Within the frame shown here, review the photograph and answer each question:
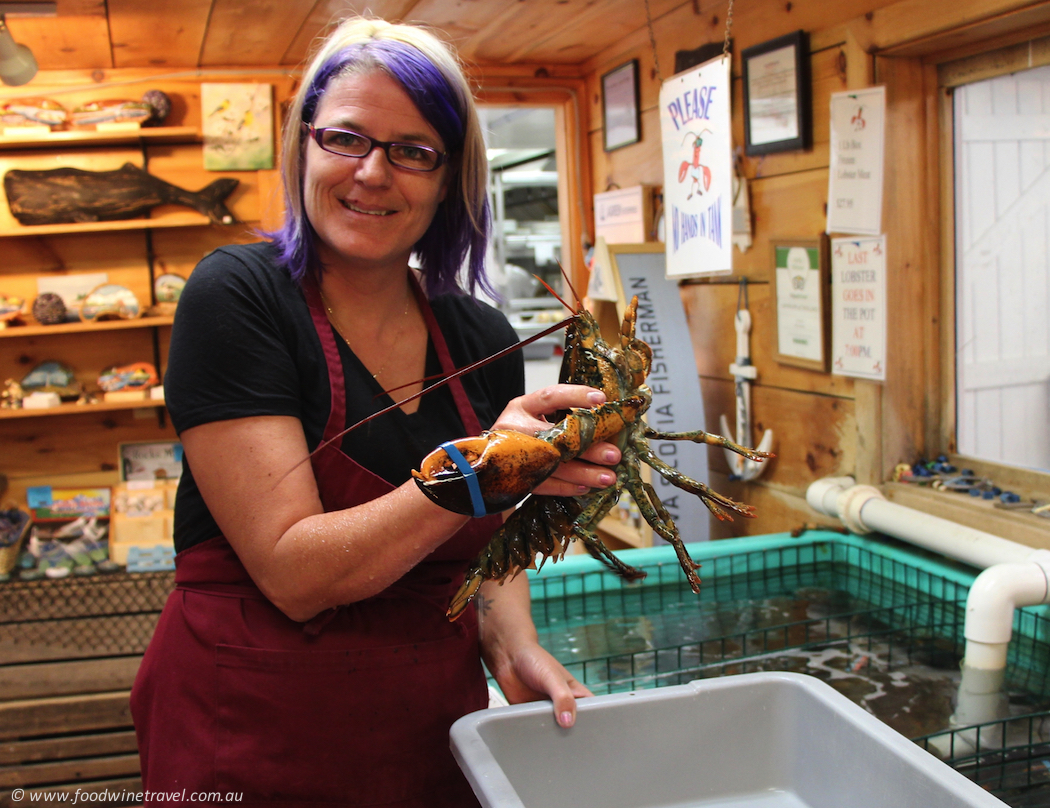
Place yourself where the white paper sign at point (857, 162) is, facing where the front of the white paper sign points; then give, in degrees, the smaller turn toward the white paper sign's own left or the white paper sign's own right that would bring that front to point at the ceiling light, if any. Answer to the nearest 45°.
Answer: approximately 45° to the white paper sign's own right

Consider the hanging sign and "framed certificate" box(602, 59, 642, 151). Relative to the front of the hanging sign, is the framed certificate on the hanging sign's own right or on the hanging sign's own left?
on the hanging sign's own right

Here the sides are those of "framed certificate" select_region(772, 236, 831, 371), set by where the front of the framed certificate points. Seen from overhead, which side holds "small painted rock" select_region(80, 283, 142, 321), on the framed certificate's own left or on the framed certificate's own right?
on the framed certificate's own right

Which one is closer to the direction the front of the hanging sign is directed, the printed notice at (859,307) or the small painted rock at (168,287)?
the small painted rock

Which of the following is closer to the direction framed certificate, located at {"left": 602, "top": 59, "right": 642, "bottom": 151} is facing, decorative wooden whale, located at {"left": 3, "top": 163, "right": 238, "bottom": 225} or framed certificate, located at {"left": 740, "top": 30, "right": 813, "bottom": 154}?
the decorative wooden whale

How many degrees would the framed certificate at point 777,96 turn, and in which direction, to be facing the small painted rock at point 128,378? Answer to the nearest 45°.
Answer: approximately 45° to its right

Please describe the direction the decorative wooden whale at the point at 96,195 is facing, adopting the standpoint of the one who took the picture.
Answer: facing to the left of the viewer
